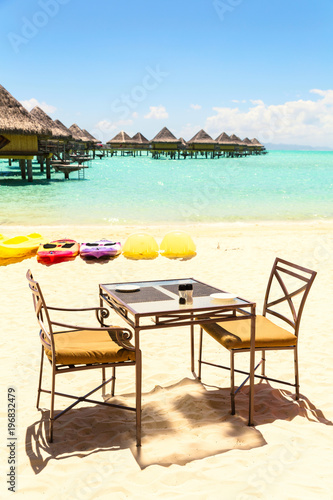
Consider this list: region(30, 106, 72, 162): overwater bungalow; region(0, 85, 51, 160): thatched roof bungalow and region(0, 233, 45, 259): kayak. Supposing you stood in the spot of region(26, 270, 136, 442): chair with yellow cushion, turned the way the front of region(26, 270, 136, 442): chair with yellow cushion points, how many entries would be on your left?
3

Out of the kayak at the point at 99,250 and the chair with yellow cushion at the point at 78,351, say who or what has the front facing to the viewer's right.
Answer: the chair with yellow cushion

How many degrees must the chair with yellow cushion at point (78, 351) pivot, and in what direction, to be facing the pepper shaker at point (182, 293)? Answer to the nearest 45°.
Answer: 0° — it already faces it

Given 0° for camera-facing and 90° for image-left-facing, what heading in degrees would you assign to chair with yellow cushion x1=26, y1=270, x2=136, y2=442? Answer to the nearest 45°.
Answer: approximately 270°

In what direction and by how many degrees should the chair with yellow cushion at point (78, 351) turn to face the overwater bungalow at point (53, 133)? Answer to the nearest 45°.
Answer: approximately 90° to its left

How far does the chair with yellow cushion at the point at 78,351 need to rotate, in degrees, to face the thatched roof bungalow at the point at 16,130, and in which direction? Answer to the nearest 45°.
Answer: approximately 90° to its left
